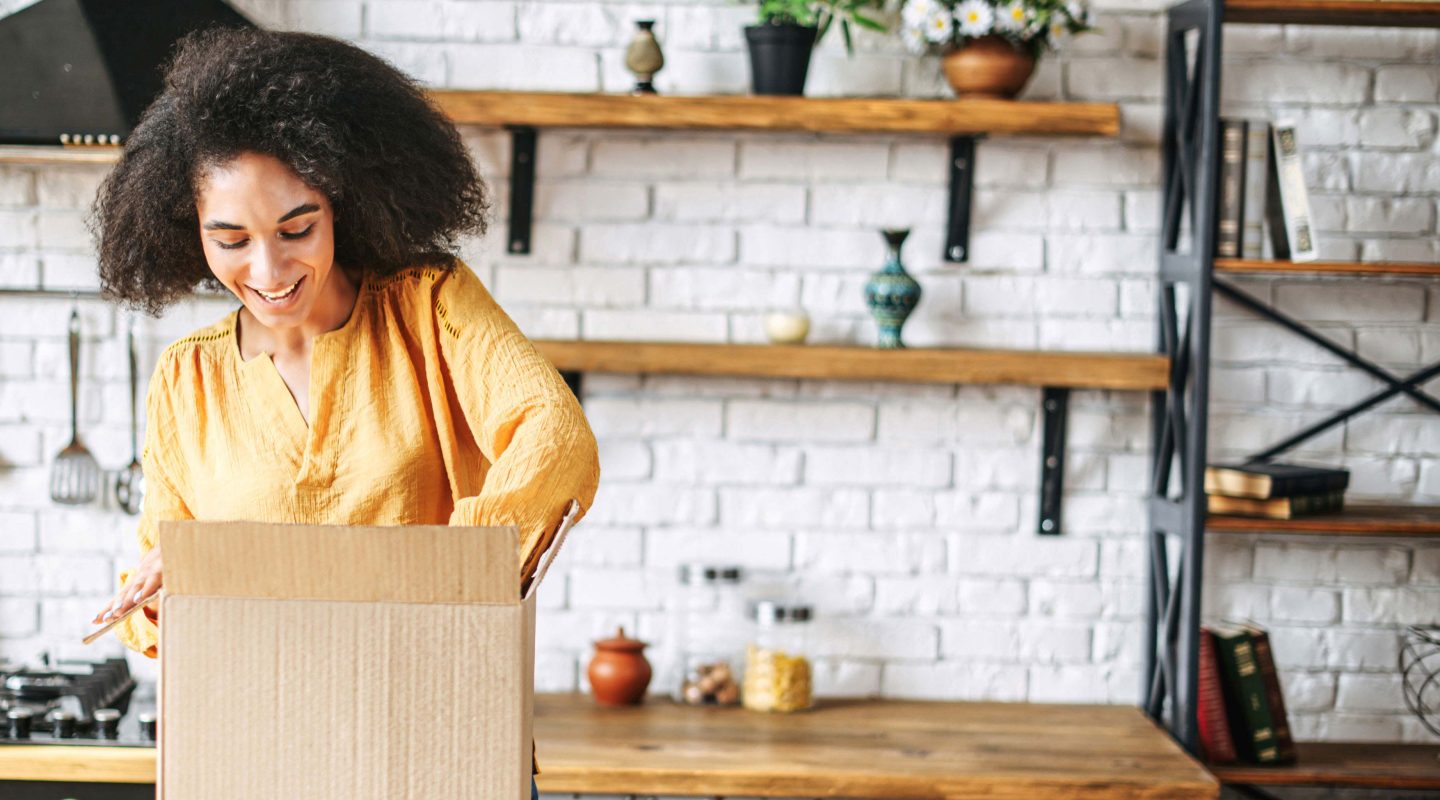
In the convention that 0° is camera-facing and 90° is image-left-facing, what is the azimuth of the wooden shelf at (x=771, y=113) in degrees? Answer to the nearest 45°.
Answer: approximately 0°

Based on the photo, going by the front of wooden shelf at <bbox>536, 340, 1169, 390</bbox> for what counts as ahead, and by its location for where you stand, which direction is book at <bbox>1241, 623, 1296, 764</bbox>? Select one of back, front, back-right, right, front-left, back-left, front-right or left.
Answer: left

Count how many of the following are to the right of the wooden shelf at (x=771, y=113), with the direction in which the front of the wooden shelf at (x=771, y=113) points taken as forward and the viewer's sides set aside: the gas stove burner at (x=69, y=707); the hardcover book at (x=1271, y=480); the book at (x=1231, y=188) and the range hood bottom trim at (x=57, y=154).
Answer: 2

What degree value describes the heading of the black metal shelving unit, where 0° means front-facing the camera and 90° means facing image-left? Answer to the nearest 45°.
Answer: approximately 0°

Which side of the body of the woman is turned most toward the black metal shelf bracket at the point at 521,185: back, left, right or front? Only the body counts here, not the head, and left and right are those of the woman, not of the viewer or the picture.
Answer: back
